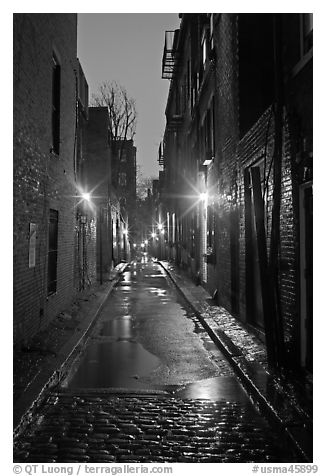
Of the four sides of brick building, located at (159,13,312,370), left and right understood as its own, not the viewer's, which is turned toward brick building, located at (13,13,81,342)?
front

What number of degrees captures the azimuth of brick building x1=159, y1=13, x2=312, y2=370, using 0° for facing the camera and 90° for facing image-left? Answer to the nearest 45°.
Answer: approximately 90°
